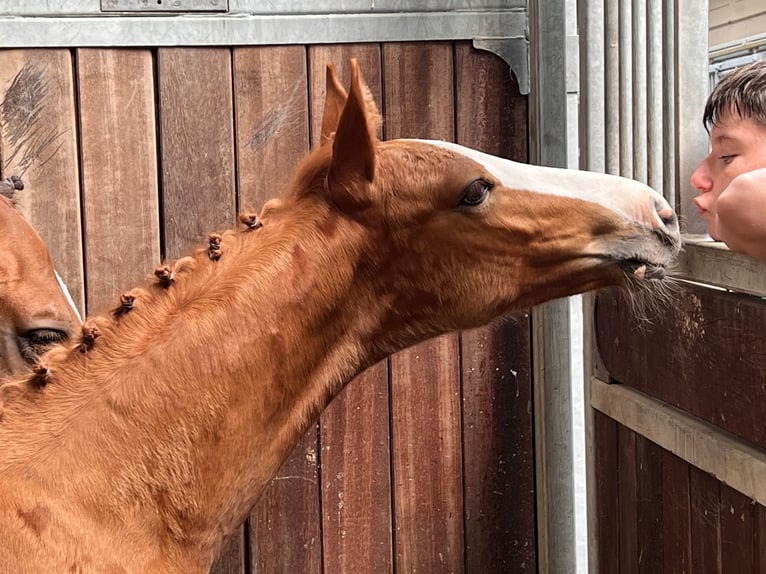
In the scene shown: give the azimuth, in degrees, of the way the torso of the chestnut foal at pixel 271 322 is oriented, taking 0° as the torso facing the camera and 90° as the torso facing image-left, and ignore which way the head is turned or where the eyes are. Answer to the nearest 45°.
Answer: approximately 270°

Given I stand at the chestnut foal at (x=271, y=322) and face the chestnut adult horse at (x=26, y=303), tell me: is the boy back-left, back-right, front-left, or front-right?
back-right

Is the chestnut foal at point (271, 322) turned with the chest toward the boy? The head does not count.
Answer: yes

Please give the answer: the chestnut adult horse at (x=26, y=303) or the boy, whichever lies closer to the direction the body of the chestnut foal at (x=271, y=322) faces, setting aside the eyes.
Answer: the boy
